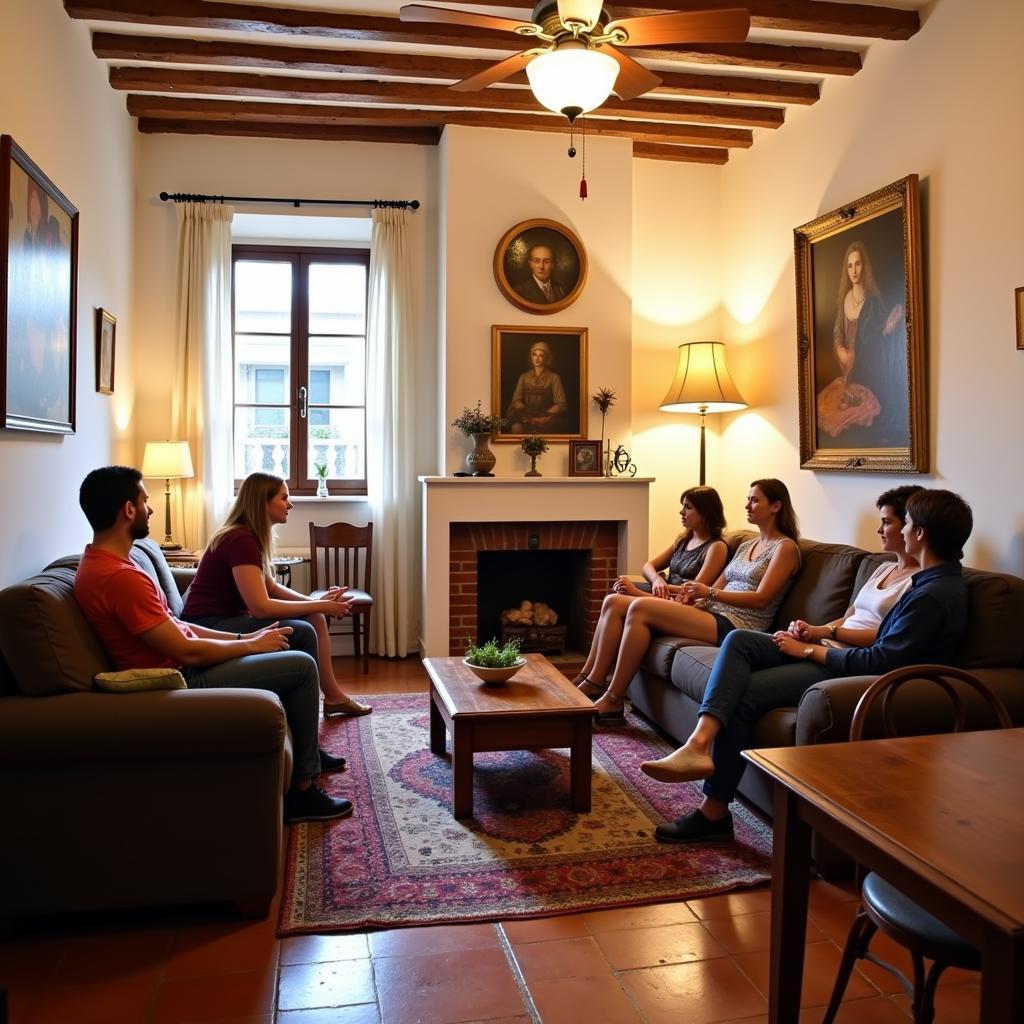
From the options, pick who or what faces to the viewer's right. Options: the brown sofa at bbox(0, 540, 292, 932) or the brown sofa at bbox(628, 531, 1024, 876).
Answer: the brown sofa at bbox(0, 540, 292, 932)

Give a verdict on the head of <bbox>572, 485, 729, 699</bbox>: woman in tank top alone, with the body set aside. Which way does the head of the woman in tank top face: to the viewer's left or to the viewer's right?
to the viewer's left

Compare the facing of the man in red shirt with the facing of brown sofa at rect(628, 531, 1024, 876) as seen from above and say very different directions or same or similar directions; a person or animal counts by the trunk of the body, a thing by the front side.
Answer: very different directions

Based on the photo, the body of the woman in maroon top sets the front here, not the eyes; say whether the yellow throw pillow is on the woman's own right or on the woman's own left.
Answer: on the woman's own right

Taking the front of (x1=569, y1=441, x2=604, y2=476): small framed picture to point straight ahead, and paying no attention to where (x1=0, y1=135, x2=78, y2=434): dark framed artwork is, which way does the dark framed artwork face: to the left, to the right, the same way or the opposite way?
to the left

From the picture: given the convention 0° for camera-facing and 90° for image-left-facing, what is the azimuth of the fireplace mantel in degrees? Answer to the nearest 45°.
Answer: approximately 0°

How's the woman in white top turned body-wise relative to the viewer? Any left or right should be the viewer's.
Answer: facing to the left of the viewer

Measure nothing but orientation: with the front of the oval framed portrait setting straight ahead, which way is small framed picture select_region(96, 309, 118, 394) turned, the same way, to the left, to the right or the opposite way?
to the left

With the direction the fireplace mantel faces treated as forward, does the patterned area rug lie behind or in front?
in front

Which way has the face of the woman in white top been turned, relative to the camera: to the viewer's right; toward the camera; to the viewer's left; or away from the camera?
to the viewer's left

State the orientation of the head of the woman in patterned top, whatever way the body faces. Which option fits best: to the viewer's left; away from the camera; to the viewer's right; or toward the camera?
to the viewer's left

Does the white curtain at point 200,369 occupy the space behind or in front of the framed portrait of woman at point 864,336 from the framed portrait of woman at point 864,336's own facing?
in front

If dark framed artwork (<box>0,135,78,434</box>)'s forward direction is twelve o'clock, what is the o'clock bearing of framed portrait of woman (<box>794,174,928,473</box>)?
The framed portrait of woman is roughly at 11 o'clock from the dark framed artwork.

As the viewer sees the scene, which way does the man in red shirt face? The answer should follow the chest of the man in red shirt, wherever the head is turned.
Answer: to the viewer's right

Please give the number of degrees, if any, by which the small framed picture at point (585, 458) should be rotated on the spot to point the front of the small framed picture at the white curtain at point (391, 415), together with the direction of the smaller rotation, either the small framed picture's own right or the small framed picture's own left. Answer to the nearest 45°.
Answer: approximately 90° to the small framed picture's own right

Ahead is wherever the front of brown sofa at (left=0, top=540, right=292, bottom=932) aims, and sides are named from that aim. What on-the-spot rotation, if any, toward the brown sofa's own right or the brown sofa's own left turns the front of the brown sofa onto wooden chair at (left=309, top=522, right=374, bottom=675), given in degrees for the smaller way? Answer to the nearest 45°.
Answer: approximately 45° to the brown sofa's own left

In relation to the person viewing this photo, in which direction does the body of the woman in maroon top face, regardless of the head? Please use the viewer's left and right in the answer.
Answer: facing to the right of the viewer
